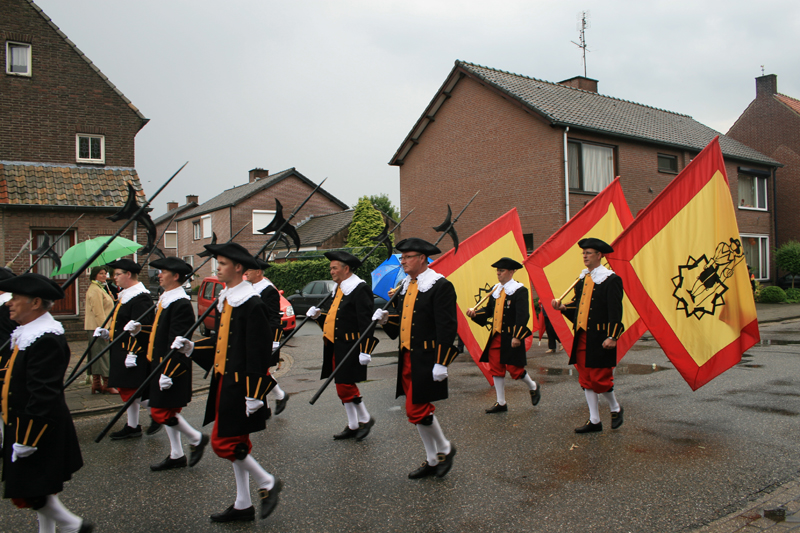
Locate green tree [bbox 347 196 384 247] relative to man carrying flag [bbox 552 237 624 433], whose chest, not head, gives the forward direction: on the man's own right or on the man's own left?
on the man's own right

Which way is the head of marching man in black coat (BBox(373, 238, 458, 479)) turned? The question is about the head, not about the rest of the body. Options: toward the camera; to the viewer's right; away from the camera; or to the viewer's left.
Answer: to the viewer's left

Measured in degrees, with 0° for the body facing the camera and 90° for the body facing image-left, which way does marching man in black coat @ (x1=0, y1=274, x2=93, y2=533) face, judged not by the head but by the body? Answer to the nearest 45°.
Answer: approximately 90°

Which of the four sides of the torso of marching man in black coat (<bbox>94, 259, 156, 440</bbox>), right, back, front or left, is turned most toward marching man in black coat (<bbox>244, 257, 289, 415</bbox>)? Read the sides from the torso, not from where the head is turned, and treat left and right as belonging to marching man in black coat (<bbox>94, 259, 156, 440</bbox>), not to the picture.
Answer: back

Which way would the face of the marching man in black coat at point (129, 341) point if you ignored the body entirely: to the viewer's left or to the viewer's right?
to the viewer's left

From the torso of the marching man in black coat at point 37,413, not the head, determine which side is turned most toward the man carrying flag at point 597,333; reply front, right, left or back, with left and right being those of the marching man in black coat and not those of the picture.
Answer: back

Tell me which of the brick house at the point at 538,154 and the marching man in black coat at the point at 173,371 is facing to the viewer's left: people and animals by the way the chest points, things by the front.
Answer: the marching man in black coat

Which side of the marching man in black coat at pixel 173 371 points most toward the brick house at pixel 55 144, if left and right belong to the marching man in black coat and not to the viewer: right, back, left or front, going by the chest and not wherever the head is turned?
right

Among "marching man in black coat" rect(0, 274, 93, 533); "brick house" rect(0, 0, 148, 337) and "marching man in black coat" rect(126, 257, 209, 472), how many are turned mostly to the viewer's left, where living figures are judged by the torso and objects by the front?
2

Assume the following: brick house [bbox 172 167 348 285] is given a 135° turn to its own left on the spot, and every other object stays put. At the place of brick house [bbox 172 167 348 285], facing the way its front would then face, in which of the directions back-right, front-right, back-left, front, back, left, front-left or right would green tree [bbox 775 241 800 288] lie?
front-right

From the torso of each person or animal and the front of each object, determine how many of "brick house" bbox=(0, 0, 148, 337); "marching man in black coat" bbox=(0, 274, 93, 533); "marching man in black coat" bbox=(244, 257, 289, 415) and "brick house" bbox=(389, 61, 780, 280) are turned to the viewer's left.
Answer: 2

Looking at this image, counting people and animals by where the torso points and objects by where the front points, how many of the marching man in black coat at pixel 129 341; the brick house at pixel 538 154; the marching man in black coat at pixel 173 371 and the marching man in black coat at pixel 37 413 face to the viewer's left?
3

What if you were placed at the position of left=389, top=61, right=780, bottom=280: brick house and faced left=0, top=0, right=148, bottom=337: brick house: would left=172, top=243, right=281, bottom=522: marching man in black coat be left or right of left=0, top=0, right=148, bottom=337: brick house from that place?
left

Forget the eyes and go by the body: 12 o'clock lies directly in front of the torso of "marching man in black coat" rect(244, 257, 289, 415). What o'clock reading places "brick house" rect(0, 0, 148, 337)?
The brick house is roughly at 2 o'clock from the marching man in black coat.

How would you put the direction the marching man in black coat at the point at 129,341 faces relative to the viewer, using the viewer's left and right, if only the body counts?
facing to the left of the viewer

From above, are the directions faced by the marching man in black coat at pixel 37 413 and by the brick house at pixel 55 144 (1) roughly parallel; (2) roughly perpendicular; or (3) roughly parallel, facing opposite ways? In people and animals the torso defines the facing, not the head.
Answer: roughly perpendicular

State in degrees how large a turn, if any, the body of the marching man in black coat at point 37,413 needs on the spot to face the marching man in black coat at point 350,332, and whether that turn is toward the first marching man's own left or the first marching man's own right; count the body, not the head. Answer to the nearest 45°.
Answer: approximately 135° to the first marching man's own right
